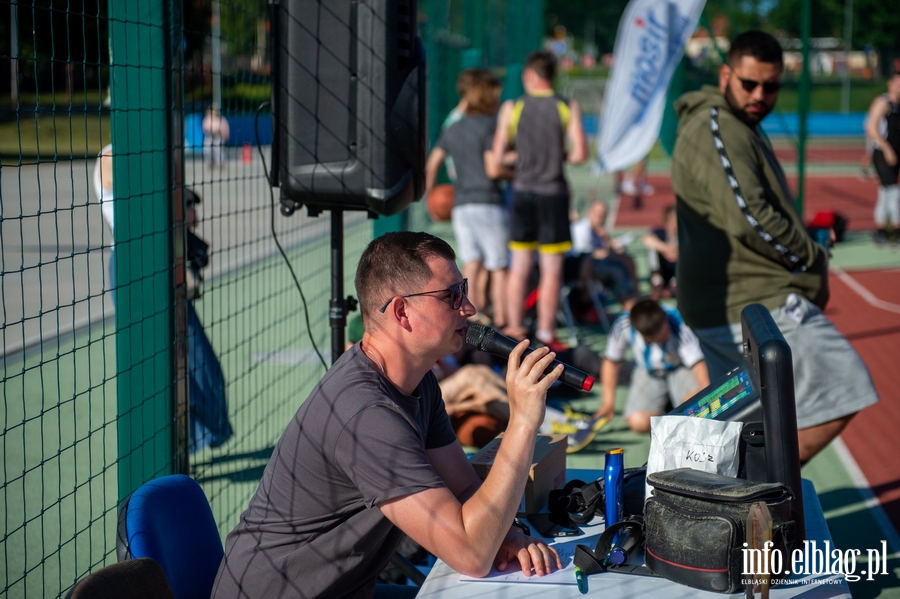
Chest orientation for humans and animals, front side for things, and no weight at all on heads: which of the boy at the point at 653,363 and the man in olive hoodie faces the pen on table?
the boy

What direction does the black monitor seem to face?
to the viewer's left
